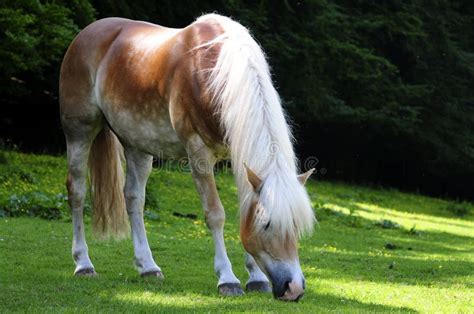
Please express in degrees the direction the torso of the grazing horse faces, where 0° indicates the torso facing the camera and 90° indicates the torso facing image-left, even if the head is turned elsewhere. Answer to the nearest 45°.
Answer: approximately 315°
